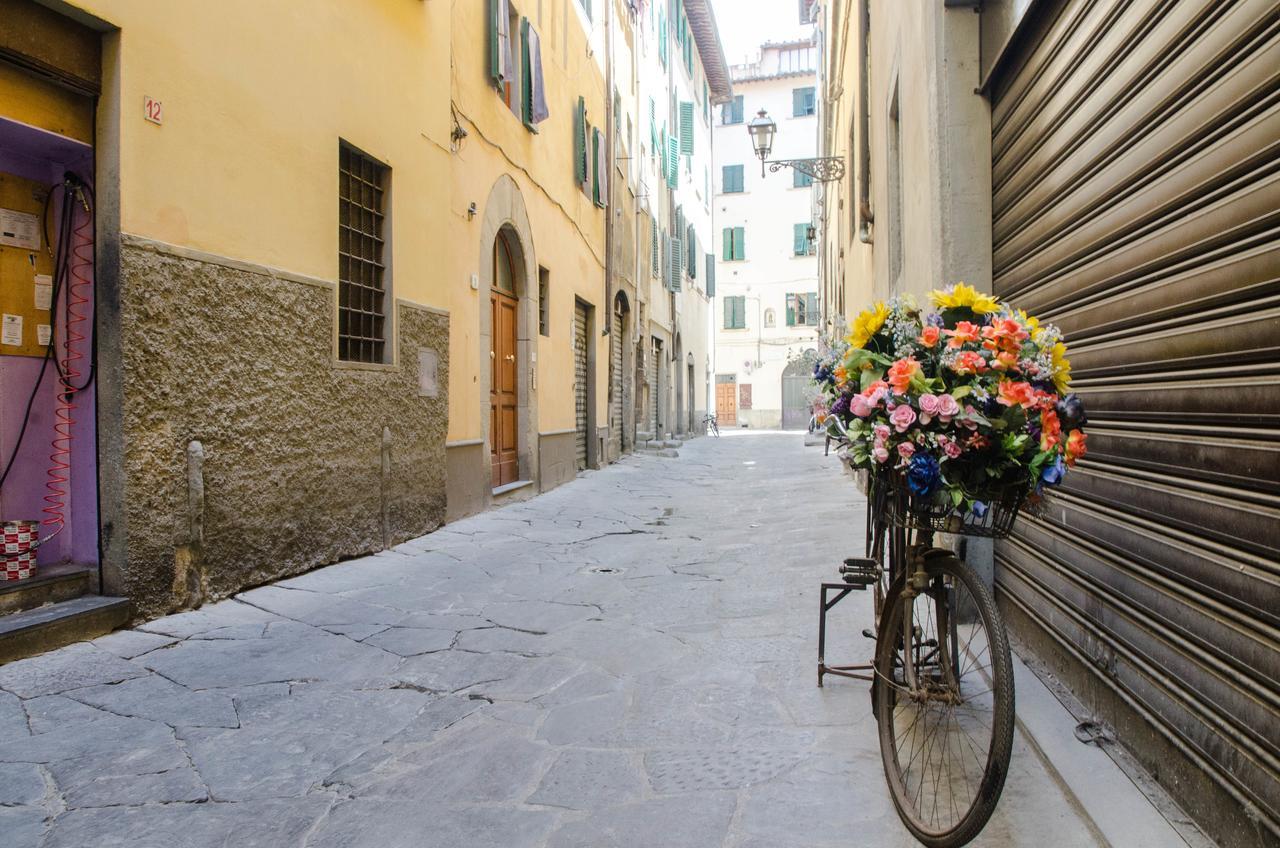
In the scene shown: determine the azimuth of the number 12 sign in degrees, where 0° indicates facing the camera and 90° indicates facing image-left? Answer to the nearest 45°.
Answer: approximately 315°

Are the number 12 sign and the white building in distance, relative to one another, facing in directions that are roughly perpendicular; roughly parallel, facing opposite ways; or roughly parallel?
roughly perpendicular

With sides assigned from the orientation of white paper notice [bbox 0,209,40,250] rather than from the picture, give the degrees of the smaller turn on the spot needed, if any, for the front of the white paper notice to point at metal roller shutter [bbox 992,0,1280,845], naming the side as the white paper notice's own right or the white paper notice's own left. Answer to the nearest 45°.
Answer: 0° — it already faces it

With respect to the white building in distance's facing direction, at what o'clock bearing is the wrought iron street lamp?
The wrought iron street lamp is roughly at 12 o'clock from the white building in distance.

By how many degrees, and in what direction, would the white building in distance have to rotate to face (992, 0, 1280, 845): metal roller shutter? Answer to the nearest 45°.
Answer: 0° — it already faces it

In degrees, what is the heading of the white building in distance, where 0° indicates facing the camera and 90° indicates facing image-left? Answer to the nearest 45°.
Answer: approximately 0°

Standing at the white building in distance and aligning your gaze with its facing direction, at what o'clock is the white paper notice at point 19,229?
The white paper notice is roughly at 12 o'clock from the white building in distance.
